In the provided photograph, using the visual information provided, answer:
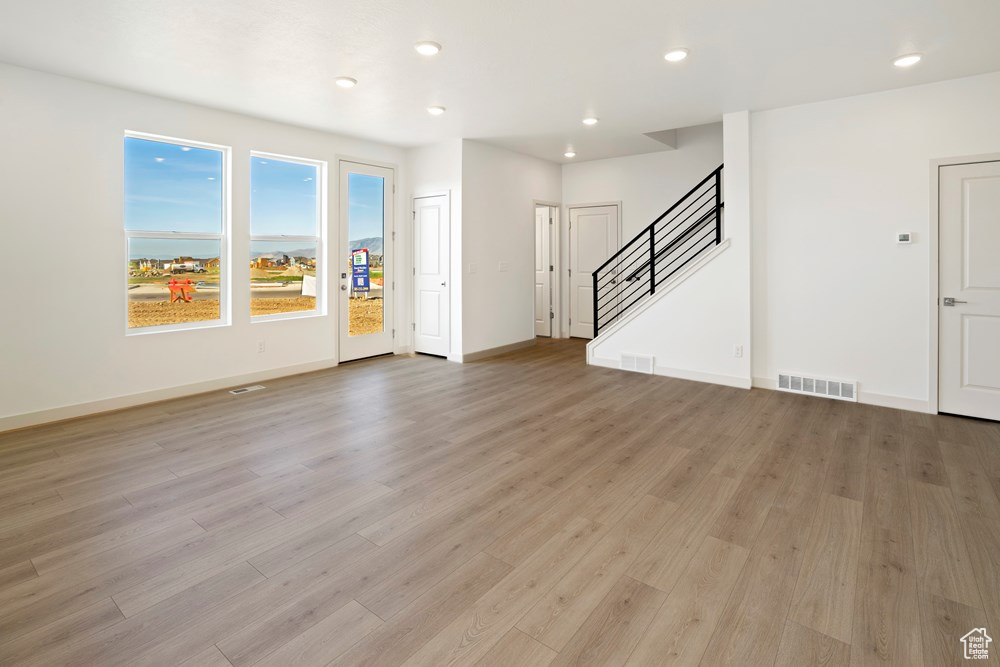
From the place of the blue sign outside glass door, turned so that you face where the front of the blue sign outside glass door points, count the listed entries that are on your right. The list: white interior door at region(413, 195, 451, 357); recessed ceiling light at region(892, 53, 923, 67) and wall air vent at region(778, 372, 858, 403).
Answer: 0

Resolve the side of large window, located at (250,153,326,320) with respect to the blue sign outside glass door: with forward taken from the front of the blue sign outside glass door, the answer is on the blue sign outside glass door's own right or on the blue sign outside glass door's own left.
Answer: on the blue sign outside glass door's own right

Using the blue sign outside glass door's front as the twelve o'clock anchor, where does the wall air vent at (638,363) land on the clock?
The wall air vent is roughly at 10 o'clock from the blue sign outside glass door.

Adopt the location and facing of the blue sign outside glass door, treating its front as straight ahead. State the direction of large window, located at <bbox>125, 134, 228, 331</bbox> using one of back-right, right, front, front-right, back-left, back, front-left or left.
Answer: front-right

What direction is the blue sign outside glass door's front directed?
toward the camera

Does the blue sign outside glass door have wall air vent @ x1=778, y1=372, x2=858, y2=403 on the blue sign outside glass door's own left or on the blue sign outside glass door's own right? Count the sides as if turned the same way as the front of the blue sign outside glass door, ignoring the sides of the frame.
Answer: on the blue sign outside glass door's own left

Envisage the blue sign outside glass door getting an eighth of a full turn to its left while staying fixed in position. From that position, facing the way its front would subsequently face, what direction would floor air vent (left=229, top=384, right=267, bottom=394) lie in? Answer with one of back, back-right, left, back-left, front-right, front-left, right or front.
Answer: right

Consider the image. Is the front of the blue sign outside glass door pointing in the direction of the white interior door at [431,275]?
yes

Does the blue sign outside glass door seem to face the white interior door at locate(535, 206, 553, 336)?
no

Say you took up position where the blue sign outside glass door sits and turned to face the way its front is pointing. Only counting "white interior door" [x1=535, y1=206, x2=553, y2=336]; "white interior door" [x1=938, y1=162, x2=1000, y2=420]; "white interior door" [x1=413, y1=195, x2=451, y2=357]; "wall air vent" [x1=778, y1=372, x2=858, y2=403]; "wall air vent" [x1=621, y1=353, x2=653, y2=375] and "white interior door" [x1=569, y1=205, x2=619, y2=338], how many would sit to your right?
0

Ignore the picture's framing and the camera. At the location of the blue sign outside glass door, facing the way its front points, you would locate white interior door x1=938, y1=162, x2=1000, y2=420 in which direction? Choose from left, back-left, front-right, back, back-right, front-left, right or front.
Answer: front-left
